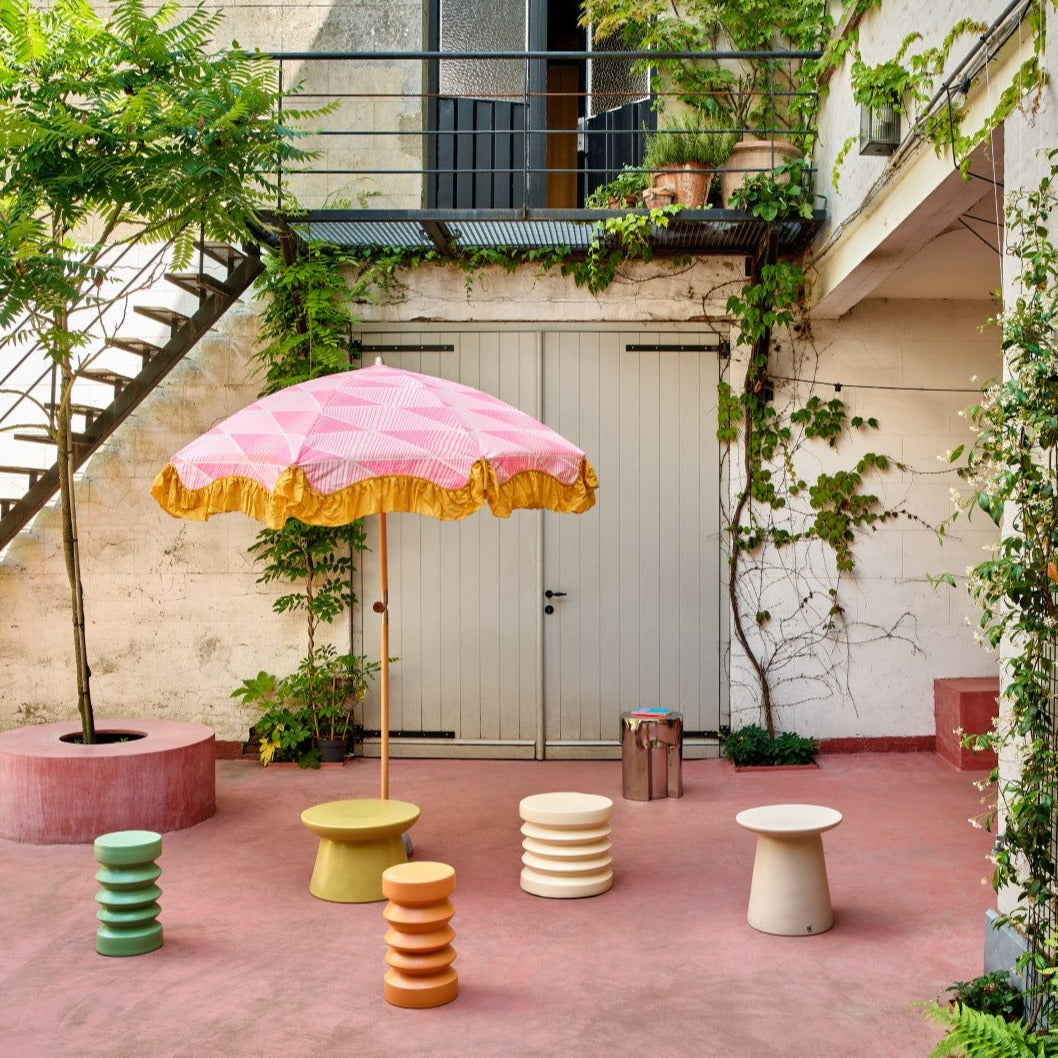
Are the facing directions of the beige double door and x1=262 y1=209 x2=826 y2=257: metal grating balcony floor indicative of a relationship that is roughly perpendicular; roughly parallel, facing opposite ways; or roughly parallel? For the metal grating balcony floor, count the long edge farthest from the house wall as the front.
roughly parallel

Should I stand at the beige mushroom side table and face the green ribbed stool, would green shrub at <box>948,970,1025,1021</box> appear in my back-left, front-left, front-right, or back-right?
back-left

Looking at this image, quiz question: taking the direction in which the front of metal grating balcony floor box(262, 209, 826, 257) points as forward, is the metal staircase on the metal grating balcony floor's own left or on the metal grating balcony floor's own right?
on the metal grating balcony floor's own right

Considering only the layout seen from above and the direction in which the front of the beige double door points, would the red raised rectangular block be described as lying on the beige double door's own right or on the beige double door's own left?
on the beige double door's own left

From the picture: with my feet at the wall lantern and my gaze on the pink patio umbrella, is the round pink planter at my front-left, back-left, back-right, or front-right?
front-right

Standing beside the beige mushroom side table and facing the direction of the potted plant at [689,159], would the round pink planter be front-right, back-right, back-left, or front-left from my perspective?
front-left

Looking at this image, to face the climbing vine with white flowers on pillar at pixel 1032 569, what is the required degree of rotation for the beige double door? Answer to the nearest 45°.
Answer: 0° — it already faces it

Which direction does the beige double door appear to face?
toward the camera

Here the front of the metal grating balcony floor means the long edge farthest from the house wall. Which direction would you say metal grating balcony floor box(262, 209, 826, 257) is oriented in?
toward the camera

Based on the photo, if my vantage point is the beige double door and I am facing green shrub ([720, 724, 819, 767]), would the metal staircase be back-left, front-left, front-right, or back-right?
back-right

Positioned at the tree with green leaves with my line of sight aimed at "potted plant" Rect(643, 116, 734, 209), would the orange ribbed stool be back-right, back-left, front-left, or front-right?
front-right

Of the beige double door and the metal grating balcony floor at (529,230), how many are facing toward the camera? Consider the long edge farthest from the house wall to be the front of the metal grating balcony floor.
2

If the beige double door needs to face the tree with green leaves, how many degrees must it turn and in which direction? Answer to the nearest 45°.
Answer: approximately 45° to its right

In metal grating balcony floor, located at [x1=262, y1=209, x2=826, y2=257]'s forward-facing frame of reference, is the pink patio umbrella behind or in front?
in front
